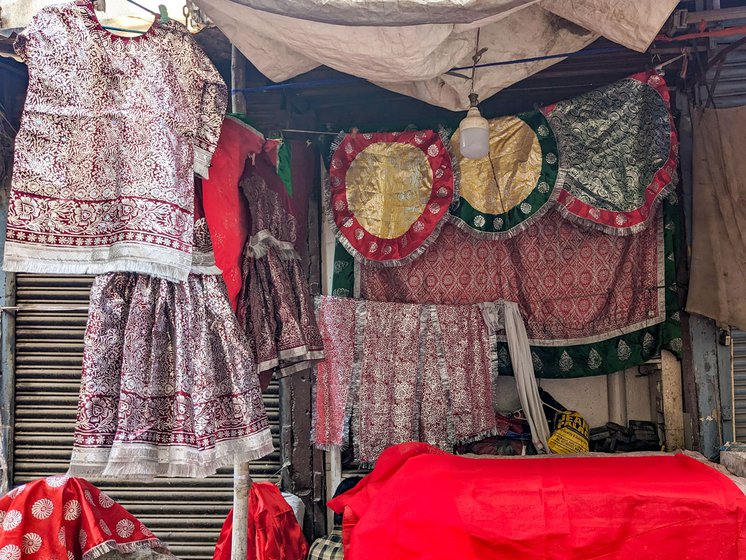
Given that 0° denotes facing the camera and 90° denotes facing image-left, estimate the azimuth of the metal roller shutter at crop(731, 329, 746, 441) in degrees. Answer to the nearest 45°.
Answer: approximately 0°

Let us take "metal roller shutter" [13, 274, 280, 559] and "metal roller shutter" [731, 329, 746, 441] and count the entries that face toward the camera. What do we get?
2

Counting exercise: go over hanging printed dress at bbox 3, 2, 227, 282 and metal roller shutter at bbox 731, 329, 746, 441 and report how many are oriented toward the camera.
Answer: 2

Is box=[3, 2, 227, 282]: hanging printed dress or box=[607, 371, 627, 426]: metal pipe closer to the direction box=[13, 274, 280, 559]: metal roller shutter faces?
the hanging printed dress

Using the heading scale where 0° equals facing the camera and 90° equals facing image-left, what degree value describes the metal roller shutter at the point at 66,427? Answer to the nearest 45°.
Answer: approximately 0°

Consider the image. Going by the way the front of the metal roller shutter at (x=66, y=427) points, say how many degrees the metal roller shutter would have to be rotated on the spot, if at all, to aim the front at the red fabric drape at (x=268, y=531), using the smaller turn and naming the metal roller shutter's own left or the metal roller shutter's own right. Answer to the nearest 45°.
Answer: approximately 45° to the metal roller shutter's own left

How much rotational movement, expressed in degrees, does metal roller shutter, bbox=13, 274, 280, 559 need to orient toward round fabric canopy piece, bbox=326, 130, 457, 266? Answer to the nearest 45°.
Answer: approximately 45° to its left

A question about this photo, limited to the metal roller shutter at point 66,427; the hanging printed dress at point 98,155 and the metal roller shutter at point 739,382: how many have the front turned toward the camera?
3

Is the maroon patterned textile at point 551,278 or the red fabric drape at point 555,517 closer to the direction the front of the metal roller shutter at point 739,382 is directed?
the red fabric drape

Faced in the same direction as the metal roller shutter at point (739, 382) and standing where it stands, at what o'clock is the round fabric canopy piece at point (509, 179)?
The round fabric canopy piece is roughly at 2 o'clock from the metal roller shutter.

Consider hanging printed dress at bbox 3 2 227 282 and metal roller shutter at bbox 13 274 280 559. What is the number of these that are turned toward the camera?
2
